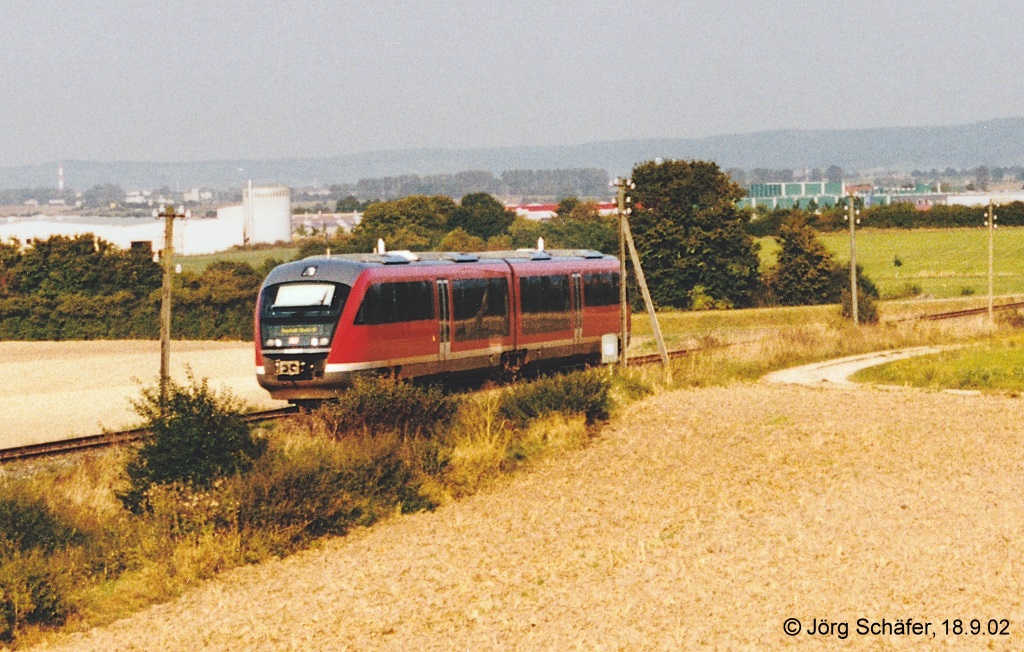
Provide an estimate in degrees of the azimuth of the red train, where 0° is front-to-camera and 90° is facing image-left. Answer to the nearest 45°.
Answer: approximately 45°

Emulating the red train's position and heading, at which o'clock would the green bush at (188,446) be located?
The green bush is roughly at 11 o'clock from the red train.

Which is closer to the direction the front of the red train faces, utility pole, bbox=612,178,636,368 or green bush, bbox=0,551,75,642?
the green bush

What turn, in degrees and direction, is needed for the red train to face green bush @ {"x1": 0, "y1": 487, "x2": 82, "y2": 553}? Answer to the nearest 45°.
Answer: approximately 45° to its left

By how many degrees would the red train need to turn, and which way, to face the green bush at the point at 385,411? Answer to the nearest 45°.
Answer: approximately 45° to its left

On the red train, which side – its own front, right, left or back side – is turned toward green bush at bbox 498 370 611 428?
left

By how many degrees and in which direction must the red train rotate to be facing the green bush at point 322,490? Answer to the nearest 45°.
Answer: approximately 45° to its left

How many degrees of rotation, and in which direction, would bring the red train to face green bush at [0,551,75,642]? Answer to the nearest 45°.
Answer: approximately 45° to its left
